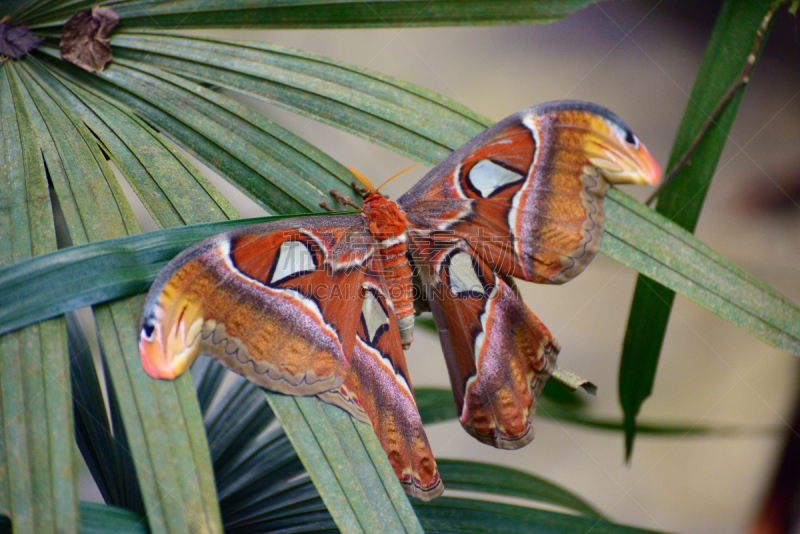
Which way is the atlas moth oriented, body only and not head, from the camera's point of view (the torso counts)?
away from the camera
